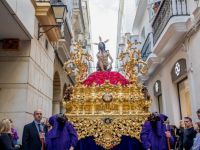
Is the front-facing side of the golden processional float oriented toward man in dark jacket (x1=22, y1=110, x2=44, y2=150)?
no

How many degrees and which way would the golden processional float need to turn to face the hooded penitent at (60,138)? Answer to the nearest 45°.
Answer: approximately 45° to its right

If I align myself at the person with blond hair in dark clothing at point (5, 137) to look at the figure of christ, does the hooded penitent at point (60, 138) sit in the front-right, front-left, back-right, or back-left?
front-right

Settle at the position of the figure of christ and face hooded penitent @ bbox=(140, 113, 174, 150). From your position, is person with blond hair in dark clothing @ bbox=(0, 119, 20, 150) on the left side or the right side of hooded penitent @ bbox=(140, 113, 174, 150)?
right

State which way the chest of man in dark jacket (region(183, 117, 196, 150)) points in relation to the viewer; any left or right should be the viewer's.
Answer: facing the viewer and to the left of the viewer

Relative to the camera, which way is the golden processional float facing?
toward the camera

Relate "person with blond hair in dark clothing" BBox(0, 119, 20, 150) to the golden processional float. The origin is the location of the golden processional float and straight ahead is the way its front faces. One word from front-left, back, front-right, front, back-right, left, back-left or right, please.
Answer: front-right

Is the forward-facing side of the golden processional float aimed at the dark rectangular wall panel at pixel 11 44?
no

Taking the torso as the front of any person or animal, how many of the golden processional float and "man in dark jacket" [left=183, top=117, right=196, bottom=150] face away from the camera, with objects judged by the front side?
0

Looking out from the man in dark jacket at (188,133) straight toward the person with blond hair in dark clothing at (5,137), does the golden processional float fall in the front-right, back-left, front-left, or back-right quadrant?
front-right
